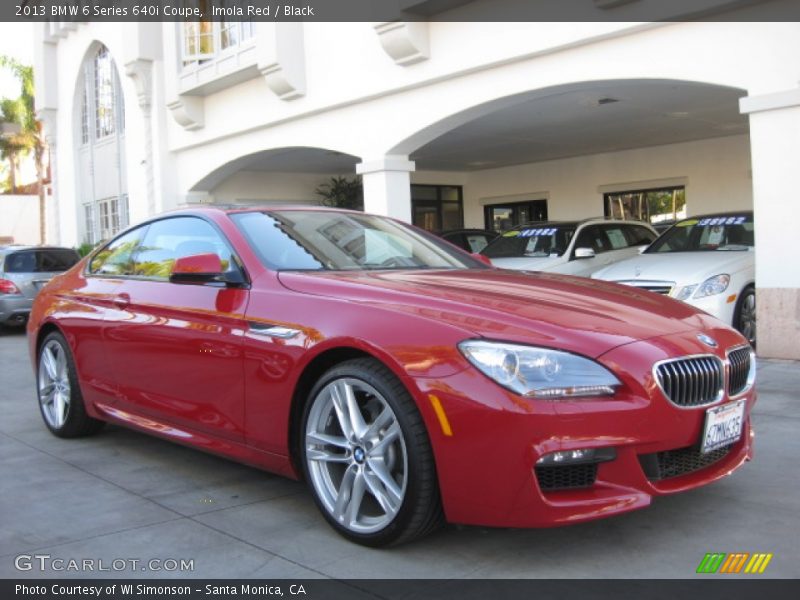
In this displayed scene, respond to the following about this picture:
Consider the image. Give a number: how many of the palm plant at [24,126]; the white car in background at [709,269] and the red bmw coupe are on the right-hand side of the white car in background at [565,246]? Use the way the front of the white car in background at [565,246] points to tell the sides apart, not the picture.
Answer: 1

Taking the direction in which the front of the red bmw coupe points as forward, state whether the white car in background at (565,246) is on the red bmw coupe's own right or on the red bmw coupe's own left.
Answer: on the red bmw coupe's own left

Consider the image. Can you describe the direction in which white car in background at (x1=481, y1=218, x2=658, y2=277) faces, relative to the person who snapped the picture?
facing the viewer and to the left of the viewer

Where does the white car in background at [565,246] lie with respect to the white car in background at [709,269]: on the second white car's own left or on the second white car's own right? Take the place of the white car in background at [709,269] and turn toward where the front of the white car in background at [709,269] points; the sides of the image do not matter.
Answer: on the second white car's own right

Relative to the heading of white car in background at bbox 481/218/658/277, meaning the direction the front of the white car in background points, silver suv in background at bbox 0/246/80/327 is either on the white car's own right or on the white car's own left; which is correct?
on the white car's own right

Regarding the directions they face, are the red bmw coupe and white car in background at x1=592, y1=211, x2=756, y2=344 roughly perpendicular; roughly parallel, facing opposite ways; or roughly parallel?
roughly perpendicular

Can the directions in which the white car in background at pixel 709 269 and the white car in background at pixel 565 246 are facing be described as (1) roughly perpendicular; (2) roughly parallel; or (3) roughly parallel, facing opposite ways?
roughly parallel

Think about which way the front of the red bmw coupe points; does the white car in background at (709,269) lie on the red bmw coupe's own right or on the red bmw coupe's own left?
on the red bmw coupe's own left

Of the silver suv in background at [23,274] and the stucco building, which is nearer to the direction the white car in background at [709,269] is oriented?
the silver suv in background

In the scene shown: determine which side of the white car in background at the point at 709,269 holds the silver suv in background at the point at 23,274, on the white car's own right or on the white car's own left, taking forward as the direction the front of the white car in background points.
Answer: on the white car's own right

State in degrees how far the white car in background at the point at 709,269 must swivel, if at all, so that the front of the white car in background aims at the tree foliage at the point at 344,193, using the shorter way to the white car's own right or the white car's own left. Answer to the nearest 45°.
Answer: approximately 90° to the white car's own right

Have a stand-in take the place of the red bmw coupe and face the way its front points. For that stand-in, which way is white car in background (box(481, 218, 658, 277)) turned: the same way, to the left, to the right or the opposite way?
to the right

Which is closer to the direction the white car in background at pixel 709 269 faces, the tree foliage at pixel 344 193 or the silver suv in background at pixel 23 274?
the silver suv in background

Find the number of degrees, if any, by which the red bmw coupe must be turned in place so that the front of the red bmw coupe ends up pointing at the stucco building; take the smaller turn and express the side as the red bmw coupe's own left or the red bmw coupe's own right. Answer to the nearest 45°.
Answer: approximately 135° to the red bmw coupe's own left

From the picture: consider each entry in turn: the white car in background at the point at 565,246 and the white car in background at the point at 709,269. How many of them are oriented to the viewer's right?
0

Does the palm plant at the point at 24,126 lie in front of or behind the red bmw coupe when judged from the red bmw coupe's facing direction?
behind
